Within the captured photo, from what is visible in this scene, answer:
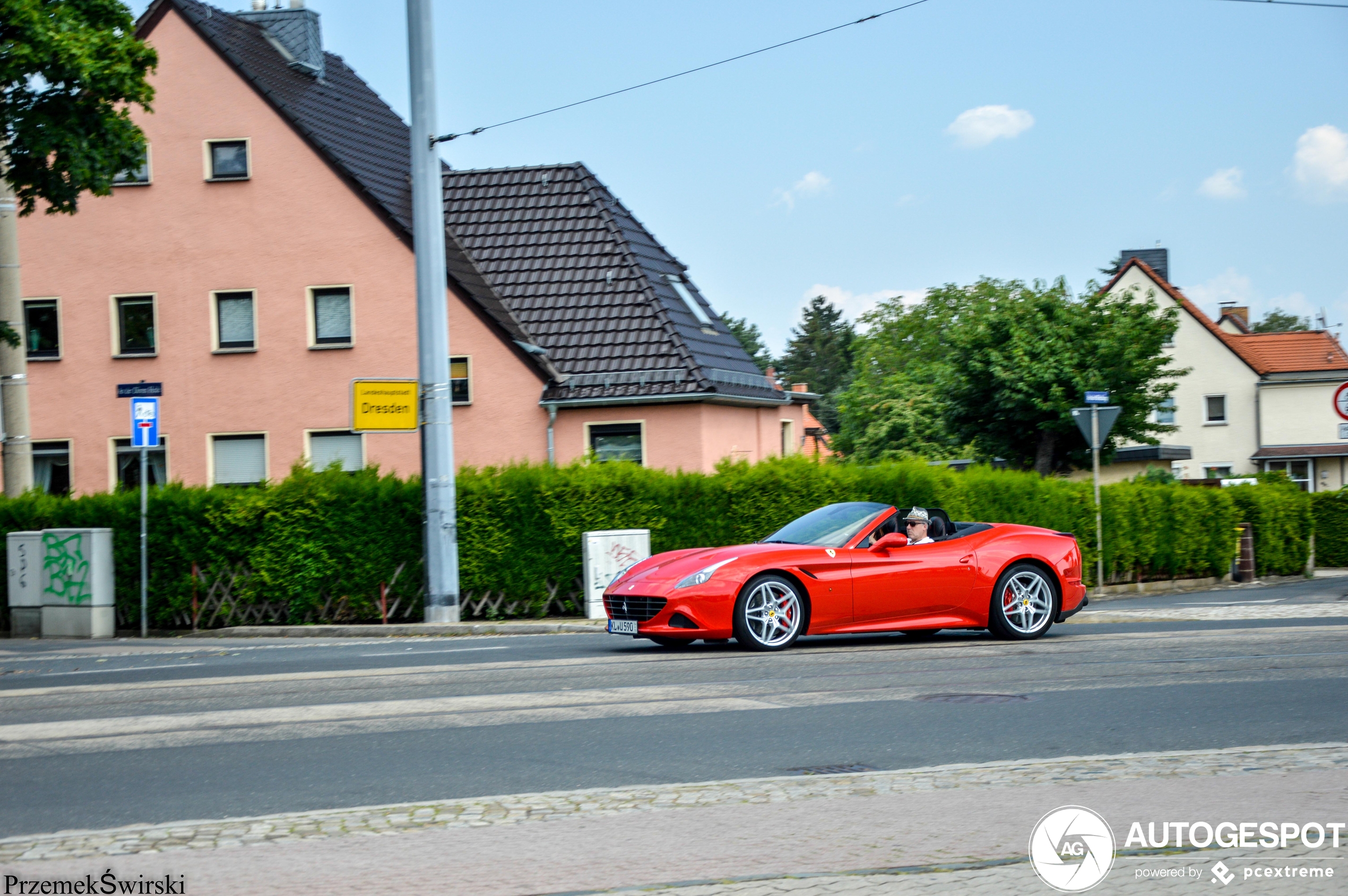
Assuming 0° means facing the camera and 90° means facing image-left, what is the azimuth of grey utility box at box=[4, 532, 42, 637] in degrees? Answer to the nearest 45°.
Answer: approximately 0°

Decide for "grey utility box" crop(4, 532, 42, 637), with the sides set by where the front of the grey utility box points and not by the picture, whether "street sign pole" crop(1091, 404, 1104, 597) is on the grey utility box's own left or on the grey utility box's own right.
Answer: on the grey utility box's own left

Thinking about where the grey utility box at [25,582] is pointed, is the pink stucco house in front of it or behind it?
behind

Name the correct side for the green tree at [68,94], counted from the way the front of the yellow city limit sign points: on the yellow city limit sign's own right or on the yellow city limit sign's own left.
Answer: on the yellow city limit sign's own right

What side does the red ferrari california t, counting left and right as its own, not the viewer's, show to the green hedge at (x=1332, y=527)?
back

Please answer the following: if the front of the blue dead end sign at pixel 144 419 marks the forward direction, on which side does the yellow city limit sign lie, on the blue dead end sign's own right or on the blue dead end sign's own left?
on the blue dead end sign's own left

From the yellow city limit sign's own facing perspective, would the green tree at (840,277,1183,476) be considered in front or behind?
behind
